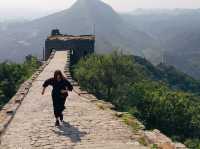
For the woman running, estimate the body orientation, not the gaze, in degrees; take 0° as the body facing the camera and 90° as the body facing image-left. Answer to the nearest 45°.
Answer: approximately 0°
